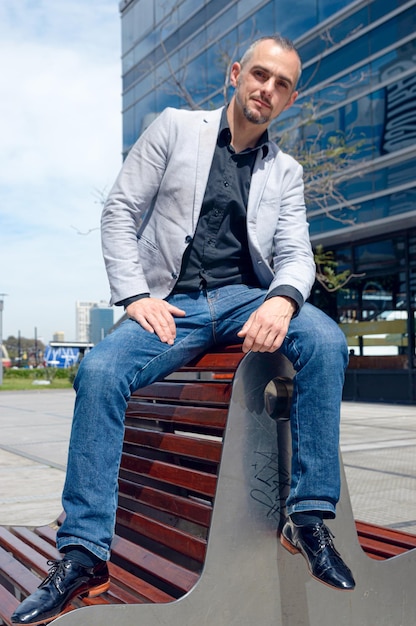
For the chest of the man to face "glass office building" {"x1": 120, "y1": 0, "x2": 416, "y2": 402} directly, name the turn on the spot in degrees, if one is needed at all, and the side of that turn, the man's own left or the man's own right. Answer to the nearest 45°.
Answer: approximately 180°

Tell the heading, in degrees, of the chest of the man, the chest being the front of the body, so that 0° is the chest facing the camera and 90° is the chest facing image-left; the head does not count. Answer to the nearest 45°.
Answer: approximately 0°
